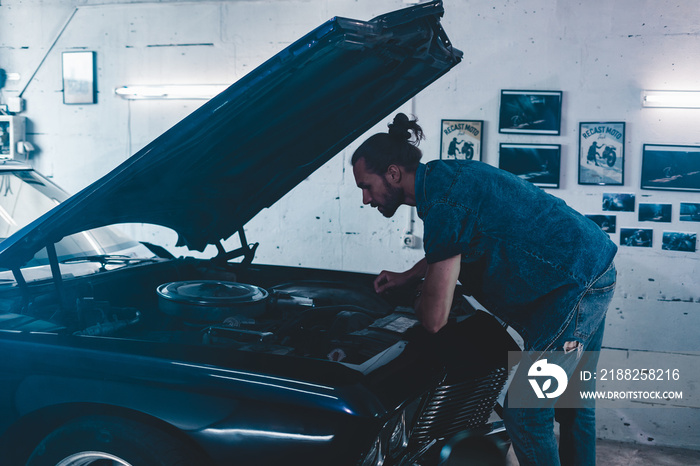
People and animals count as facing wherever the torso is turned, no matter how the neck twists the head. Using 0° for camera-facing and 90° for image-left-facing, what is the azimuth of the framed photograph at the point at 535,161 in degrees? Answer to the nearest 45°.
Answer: approximately 0°

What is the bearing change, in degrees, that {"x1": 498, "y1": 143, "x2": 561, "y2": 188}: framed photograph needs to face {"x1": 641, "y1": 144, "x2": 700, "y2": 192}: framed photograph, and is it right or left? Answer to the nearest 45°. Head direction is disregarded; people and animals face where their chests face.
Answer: approximately 90° to its left

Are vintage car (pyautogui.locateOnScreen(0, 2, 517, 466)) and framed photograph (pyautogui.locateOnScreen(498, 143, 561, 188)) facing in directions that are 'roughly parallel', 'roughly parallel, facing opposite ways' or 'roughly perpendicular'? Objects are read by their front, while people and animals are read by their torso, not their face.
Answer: roughly perpendicular

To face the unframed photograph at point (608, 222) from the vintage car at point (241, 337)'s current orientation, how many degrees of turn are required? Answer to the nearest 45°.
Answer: approximately 90° to its left

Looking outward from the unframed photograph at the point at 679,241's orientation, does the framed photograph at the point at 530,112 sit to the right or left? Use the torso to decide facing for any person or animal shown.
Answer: on its right

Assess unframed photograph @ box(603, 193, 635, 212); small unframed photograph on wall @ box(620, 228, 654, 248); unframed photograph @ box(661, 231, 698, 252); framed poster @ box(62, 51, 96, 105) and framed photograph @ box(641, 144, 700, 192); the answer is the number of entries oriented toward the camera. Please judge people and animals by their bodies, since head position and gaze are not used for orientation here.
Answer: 5

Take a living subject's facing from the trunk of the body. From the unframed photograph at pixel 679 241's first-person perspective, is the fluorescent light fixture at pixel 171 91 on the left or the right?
on its right

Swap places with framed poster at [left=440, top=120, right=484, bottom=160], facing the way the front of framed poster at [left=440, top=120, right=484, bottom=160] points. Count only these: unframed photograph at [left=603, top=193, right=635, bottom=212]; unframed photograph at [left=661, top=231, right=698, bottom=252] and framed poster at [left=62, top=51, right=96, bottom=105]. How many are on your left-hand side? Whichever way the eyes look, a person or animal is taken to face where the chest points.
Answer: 2

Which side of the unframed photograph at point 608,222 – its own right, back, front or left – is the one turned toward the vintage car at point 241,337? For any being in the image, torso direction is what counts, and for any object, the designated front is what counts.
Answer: front

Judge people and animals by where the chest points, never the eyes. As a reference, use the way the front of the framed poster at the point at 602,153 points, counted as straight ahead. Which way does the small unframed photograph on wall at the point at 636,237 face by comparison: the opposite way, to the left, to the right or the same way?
the same way

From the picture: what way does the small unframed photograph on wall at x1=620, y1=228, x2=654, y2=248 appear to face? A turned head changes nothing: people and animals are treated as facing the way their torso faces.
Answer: toward the camera

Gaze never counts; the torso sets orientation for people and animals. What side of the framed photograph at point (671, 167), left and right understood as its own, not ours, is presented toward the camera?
front

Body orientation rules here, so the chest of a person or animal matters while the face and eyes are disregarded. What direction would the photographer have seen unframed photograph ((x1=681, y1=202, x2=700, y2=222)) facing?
facing the viewer

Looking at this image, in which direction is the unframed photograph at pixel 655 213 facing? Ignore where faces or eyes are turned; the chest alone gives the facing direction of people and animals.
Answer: toward the camera

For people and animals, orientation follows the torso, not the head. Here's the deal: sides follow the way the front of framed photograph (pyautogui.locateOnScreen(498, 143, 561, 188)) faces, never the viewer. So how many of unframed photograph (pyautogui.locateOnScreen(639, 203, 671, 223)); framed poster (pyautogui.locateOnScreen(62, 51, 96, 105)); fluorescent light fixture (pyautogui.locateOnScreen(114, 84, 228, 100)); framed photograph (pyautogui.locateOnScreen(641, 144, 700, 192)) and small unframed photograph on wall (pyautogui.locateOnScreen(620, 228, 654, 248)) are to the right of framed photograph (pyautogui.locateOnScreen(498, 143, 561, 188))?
2

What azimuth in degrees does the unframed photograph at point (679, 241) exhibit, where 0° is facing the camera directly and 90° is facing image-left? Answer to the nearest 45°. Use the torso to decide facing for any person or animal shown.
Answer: approximately 0°

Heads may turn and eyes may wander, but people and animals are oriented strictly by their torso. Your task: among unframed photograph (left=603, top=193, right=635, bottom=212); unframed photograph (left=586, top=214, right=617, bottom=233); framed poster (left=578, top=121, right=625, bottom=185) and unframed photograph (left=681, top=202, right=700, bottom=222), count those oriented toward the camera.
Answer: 4

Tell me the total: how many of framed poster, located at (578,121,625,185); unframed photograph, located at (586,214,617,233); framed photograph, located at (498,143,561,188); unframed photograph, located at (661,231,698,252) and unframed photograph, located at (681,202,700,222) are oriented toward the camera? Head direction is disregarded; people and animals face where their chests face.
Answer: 5
